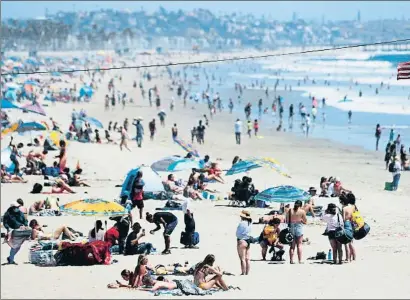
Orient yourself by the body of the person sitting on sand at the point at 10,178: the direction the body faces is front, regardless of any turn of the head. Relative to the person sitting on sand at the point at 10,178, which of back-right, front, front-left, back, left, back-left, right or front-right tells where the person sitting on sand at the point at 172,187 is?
front-right

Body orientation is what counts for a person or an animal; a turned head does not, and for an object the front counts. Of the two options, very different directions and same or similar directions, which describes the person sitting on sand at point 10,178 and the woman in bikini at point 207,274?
same or similar directions

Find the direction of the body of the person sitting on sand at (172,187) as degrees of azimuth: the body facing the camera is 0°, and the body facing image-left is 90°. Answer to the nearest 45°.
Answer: approximately 315°

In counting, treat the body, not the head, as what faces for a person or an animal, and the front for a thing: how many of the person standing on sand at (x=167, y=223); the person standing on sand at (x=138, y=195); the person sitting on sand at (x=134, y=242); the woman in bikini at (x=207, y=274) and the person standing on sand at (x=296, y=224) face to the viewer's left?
1

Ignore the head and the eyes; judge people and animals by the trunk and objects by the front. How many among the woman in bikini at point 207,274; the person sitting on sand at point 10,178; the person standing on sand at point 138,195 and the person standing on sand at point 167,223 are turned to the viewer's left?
1

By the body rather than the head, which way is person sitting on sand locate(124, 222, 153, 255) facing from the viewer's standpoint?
to the viewer's right

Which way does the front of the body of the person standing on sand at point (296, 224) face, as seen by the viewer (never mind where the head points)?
away from the camera

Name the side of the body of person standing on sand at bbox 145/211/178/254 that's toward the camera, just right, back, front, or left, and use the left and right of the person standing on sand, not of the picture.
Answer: left

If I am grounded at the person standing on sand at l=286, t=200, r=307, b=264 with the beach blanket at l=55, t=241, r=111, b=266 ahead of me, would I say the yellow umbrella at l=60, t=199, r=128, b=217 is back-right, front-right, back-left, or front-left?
front-right

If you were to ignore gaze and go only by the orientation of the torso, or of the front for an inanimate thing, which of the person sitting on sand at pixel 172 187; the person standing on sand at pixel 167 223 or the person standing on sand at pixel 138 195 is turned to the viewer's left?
the person standing on sand at pixel 167 223

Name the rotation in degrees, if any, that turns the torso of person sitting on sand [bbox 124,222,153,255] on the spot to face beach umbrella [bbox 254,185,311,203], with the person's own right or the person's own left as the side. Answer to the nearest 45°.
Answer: approximately 45° to the person's own left
